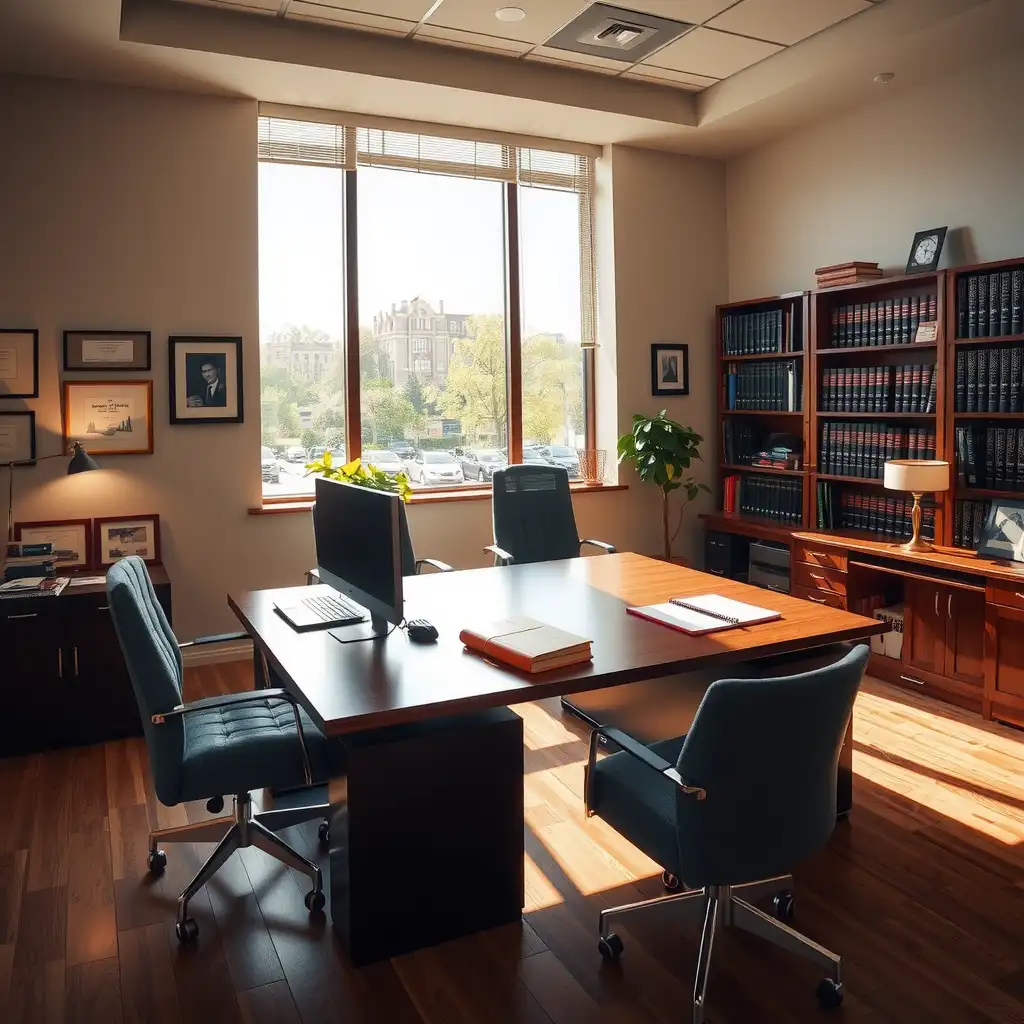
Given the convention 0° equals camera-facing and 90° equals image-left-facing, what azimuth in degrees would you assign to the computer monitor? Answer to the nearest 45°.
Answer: approximately 45°

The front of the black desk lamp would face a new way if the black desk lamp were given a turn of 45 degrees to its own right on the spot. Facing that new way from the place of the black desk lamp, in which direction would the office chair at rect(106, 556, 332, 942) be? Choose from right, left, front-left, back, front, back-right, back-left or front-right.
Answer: front-right

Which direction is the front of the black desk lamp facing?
to the viewer's right
